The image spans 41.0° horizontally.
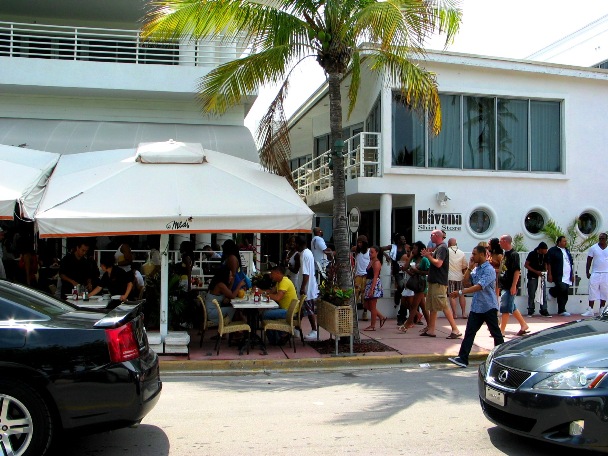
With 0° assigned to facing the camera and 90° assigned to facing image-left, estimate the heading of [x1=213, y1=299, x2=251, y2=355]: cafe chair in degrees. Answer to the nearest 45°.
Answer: approximately 270°

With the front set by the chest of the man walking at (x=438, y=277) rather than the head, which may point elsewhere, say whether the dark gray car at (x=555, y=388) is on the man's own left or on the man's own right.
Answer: on the man's own left

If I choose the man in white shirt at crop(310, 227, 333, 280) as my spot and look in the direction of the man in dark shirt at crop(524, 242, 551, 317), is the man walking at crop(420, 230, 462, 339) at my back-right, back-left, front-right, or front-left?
front-right

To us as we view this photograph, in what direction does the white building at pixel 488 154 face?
facing the viewer

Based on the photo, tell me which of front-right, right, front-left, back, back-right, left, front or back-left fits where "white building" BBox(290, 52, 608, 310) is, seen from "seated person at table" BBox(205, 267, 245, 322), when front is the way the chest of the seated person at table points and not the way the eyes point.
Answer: front-left

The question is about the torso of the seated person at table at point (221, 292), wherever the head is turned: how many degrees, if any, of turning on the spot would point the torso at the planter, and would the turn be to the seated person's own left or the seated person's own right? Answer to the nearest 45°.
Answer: approximately 45° to the seated person's own right

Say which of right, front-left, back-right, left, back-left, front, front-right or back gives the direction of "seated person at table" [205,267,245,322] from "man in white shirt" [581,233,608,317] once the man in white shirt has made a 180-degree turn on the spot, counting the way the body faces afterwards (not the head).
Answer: back-left

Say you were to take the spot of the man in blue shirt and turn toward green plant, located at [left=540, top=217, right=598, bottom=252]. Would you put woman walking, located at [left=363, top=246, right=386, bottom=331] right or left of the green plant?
left

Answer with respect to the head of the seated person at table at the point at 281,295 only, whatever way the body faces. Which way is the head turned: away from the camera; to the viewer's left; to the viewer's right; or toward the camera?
to the viewer's left

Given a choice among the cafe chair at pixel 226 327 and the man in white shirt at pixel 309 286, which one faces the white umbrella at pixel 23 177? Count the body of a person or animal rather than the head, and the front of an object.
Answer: the man in white shirt

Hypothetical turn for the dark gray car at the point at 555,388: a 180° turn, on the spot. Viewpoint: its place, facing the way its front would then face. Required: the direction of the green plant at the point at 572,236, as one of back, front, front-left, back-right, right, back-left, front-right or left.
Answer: front-left

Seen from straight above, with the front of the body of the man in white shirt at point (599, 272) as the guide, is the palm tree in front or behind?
in front
